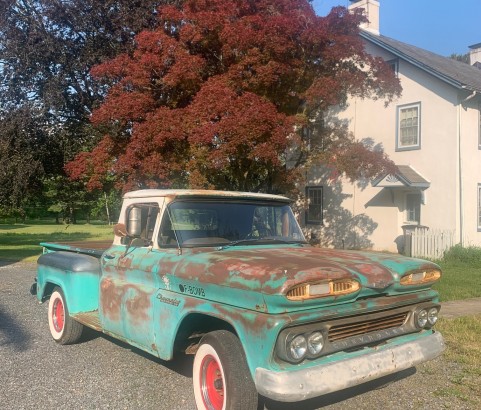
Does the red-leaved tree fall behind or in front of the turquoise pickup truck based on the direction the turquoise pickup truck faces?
behind

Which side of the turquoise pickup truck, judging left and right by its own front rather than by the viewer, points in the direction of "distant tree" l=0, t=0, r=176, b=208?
back

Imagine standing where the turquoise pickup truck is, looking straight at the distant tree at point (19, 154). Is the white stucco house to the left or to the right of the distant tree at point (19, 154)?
right

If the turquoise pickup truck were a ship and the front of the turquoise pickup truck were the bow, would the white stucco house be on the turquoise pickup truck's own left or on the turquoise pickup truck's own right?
on the turquoise pickup truck's own left

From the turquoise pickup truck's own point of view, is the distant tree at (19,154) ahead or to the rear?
to the rear

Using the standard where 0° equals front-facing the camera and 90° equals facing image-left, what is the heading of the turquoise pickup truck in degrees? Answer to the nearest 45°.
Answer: approximately 315°
